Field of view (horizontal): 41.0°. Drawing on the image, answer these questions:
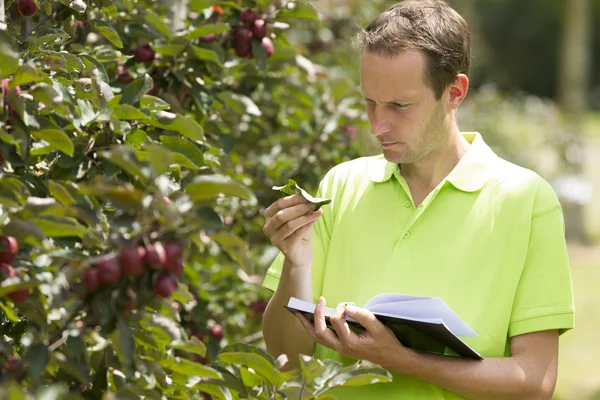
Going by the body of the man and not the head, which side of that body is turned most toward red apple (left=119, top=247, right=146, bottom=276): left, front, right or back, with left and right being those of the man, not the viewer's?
front

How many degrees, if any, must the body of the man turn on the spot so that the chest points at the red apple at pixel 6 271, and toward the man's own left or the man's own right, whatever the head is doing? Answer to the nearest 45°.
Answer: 0° — they already face it

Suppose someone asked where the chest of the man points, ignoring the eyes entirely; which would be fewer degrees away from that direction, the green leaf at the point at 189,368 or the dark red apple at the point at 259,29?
the green leaf

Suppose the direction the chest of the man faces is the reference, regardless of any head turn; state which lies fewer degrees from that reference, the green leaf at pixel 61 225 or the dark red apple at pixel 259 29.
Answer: the green leaf

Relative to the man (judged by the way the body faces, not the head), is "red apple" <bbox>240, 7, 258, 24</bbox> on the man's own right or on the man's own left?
on the man's own right

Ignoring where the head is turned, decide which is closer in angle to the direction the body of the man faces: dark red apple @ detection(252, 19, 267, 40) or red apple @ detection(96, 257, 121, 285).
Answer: the red apple @ detection(96, 257, 121, 285)

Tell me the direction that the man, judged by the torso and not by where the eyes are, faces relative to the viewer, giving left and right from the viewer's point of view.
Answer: facing the viewer and to the left of the viewer

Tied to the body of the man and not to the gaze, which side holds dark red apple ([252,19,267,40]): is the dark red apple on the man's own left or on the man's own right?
on the man's own right

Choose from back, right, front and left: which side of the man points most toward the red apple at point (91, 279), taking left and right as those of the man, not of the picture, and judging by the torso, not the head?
front

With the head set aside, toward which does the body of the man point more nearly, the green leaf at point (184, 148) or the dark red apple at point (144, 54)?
the green leaf

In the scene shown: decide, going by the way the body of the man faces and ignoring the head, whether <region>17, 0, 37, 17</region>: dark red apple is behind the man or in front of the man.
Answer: in front

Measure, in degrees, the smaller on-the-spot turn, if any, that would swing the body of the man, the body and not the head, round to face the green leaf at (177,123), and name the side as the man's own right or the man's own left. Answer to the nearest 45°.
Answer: approximately 45° to the man's own right

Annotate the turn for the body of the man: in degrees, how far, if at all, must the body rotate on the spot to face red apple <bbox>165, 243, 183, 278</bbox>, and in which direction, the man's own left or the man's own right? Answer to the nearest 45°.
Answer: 0° — they already face it

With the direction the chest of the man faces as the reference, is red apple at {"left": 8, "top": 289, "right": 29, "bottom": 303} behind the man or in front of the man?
in front

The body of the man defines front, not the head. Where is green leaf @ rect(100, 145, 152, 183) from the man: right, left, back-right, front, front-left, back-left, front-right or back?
front

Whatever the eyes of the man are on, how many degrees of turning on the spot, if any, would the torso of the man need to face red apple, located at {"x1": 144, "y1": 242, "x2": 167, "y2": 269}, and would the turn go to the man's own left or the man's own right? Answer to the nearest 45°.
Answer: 0° — they already face it
